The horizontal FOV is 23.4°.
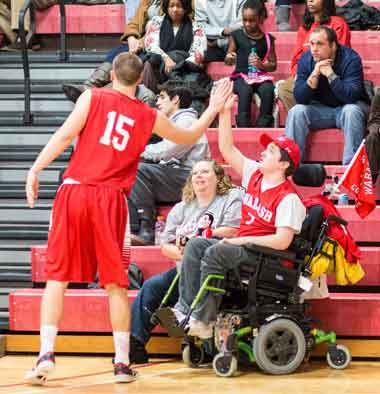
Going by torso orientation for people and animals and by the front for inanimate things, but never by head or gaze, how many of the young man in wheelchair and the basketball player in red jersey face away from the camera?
1

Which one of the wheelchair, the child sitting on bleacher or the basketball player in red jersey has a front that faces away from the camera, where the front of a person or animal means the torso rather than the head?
the basketball player in red jersey

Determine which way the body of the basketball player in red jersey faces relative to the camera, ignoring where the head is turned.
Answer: away from the camera

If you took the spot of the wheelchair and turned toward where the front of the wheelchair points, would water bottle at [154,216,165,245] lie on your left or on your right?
on your right

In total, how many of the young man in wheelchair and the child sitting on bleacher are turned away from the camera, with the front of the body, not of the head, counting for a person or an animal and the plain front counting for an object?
0

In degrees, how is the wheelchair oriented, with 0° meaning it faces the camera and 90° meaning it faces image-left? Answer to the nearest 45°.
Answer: approximately 45°

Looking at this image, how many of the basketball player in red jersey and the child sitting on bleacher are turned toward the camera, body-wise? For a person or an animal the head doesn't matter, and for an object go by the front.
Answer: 1

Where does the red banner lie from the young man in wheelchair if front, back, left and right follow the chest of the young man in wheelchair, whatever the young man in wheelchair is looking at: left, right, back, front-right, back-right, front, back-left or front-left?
back

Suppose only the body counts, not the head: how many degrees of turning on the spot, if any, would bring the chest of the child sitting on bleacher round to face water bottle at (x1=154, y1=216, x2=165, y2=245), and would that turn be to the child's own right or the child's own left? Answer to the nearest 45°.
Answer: approximately 45° to the child's own right
